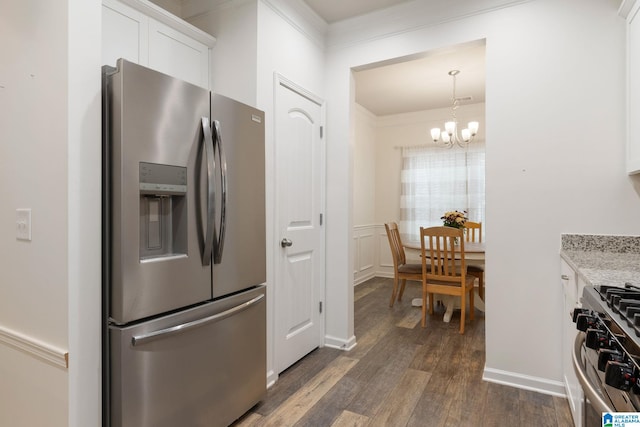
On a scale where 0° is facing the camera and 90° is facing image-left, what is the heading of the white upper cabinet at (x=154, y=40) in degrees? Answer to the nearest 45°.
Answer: approximately 315°

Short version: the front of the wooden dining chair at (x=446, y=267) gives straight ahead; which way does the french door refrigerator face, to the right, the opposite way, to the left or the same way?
to the right

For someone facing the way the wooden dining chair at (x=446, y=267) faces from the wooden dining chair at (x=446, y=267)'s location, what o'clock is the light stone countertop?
The light stone countertop is roughly at 5 o'clock from the wooden dining chair.

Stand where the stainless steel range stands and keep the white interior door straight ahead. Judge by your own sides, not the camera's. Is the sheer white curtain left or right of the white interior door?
right

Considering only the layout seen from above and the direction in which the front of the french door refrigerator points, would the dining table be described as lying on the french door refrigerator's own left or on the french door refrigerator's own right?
on the french door refrigerator's own left

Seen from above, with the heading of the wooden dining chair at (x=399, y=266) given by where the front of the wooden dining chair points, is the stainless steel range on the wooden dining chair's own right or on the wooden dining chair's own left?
on the wooden dining chair's own right

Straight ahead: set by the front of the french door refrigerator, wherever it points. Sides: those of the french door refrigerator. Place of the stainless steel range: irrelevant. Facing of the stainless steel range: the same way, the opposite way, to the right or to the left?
the opposite way

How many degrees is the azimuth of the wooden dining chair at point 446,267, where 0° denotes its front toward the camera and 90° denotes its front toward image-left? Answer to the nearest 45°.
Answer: approximately 180°

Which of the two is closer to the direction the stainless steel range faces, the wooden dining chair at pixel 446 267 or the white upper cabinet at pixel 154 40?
the white upper cabinet
